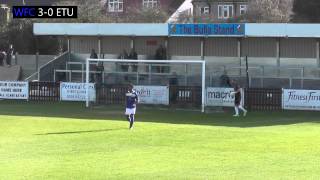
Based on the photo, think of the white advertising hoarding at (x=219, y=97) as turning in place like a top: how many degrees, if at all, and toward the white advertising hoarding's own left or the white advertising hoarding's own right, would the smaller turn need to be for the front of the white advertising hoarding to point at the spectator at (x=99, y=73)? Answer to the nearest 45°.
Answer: approximately 135° to the white advertising hoarding's own right

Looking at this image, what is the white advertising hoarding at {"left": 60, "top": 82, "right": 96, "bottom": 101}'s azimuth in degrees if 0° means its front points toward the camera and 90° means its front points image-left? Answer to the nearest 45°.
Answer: approximately 0°

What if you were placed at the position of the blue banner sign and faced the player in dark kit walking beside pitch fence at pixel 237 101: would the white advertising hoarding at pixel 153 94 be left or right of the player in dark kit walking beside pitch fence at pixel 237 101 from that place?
right

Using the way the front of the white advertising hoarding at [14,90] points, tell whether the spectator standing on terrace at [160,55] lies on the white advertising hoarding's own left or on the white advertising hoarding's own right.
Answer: on the white advertising hoarding's own left

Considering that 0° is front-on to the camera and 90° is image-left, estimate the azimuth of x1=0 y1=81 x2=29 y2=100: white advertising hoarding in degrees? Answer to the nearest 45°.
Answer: approximately 0°

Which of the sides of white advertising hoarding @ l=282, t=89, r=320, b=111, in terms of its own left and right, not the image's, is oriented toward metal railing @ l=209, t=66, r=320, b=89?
back

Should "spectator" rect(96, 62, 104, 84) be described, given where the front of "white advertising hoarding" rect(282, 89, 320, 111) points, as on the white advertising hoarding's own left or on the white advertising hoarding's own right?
on the white advertising hoarding's own right
